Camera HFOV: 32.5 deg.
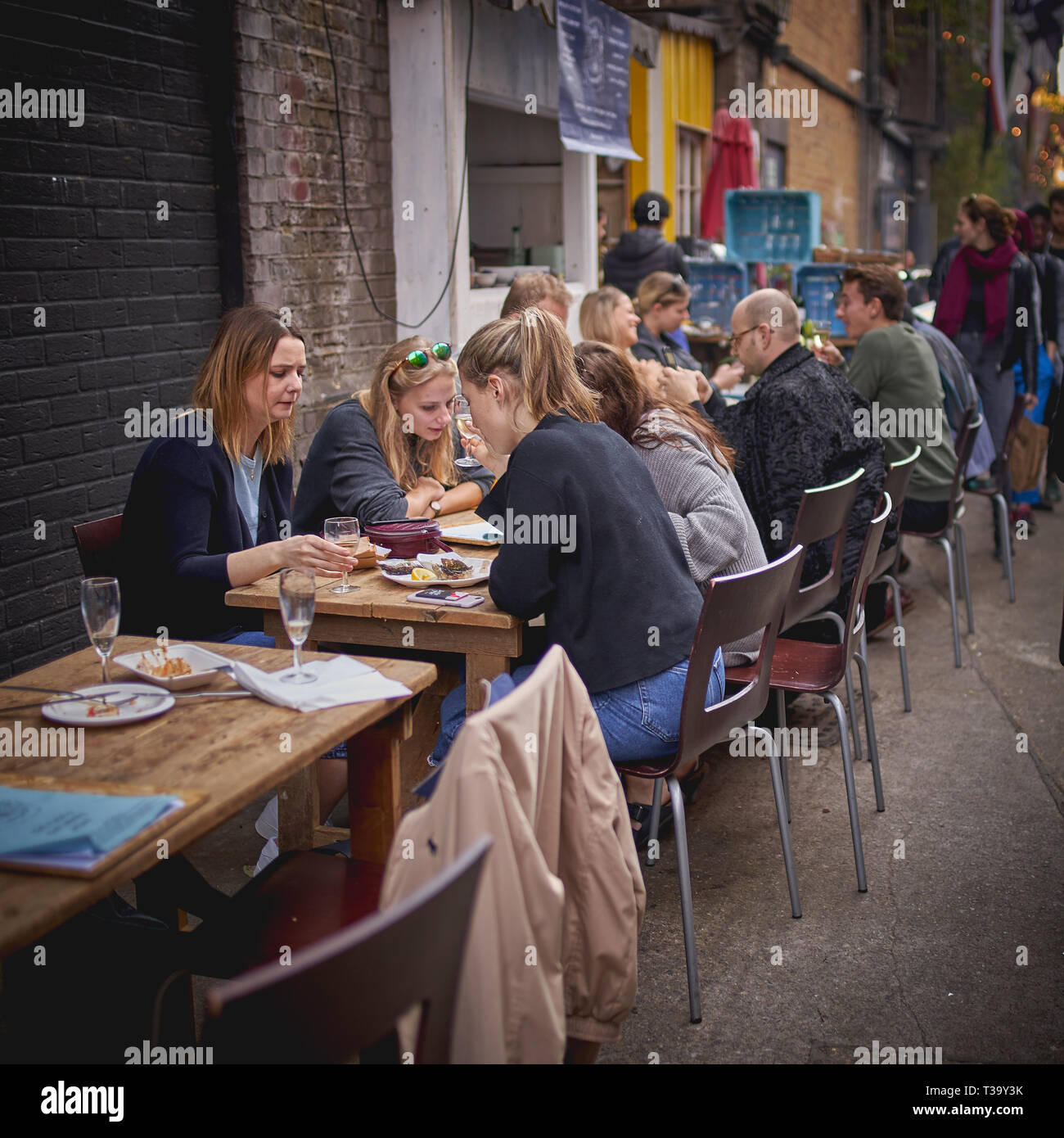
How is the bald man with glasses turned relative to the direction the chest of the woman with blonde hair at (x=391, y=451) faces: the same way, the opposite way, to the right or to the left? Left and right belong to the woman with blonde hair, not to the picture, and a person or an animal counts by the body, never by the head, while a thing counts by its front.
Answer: the opposite way

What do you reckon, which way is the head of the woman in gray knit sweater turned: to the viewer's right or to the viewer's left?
to the viewer's left

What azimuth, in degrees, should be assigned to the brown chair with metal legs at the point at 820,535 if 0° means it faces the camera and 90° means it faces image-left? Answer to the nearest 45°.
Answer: approximately 135°

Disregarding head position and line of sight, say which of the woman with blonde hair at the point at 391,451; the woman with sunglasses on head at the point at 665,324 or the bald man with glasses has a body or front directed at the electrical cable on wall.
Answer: the bald man with glasses

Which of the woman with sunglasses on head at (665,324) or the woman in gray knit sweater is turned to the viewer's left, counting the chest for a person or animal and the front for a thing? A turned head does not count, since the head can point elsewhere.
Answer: the woman in gray knit sweater

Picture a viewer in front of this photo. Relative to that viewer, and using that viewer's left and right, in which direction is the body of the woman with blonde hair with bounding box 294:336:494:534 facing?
facing the viewer and to the right of the viewer

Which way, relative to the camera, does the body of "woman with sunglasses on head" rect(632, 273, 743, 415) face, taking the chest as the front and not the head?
to the viewer's right

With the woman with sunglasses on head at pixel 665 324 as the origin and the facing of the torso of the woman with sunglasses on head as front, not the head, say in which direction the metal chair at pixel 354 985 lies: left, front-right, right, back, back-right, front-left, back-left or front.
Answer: right

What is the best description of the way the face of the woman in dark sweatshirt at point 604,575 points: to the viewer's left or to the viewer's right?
to the viewer's left

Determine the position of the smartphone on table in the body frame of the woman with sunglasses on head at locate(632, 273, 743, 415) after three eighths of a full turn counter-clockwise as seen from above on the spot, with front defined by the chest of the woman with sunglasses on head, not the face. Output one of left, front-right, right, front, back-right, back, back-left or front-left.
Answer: back-left

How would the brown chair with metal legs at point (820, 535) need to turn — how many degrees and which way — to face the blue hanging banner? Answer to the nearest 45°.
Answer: approximately 45° to its right

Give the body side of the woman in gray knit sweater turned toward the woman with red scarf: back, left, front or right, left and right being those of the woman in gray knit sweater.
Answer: right

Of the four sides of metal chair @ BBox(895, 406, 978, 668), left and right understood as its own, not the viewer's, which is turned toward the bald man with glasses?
left

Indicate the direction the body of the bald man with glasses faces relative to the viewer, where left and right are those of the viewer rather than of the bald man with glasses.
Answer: facing away from the viewer and to the left of the viewer

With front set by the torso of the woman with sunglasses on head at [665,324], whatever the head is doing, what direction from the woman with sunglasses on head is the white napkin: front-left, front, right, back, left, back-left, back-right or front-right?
right

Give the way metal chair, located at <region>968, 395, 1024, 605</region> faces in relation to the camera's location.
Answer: facing to the left of the viewer

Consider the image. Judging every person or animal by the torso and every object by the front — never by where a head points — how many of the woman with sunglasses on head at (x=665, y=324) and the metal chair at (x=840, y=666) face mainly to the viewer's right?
1

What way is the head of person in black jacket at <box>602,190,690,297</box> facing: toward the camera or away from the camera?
away from the camera

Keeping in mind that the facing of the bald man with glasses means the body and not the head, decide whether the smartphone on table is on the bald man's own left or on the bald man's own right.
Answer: on the bald man's own left

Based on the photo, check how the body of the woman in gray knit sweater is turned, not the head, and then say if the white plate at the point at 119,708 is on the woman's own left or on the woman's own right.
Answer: on the woman's own left
